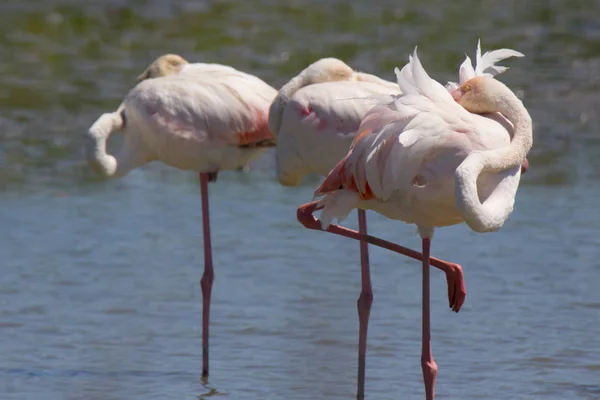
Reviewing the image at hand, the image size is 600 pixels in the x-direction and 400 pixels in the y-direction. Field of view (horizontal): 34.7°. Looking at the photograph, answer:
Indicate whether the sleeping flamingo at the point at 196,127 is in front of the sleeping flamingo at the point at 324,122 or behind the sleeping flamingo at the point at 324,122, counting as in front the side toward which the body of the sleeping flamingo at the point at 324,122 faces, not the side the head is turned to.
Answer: in front

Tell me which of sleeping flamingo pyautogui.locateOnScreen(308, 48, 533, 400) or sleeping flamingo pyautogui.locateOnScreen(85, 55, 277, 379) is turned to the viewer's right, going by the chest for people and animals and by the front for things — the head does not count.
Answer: sleeping flamingo pyautogui.locateOnScreen(308, 48, 533, 400)

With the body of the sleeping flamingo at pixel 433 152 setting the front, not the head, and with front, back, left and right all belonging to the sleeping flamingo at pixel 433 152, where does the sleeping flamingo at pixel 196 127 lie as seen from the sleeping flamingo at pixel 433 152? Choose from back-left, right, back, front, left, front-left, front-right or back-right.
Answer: back-left

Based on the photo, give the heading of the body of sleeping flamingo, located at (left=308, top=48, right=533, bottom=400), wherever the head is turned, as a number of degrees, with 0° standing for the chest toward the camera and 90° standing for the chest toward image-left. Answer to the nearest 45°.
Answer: approximately 270°

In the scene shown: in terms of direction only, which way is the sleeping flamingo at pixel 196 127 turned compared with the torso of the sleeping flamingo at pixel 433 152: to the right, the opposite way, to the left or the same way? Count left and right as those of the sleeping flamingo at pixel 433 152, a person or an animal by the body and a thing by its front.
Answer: the opposite way

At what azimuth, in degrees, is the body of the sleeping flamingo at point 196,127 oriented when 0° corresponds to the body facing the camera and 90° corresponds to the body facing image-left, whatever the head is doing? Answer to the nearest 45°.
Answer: approximately 90°

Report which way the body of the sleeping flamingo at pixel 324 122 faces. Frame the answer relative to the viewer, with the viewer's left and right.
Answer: facing to the left of the viewer
